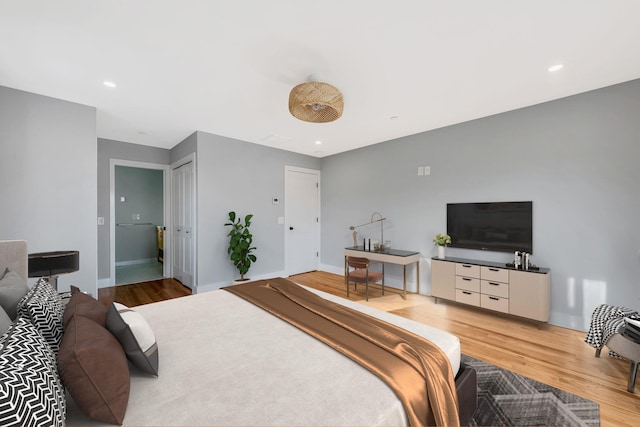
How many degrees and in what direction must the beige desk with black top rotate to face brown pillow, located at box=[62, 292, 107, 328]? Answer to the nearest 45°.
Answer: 0° — it already faces it

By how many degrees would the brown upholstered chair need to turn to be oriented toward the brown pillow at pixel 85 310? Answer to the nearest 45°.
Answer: approximately 180°

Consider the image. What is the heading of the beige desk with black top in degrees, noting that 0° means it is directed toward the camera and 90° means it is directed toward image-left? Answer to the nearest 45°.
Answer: approximately 45°

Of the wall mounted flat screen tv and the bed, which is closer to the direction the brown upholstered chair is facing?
the wall mounted flat screen tv

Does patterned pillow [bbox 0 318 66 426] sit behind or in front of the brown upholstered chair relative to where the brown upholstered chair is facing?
behind

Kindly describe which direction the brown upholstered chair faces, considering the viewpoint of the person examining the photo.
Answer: facing away from the viewer and to the right of the viewer

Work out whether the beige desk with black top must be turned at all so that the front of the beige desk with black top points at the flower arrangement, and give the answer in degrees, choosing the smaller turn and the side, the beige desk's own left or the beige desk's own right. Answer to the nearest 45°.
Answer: approximately 135° to the beige desk's own left

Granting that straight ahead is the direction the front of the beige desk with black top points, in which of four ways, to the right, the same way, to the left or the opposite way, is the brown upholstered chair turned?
the opposite way

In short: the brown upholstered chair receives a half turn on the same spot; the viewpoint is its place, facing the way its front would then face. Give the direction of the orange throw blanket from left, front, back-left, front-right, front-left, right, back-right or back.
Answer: front-left
